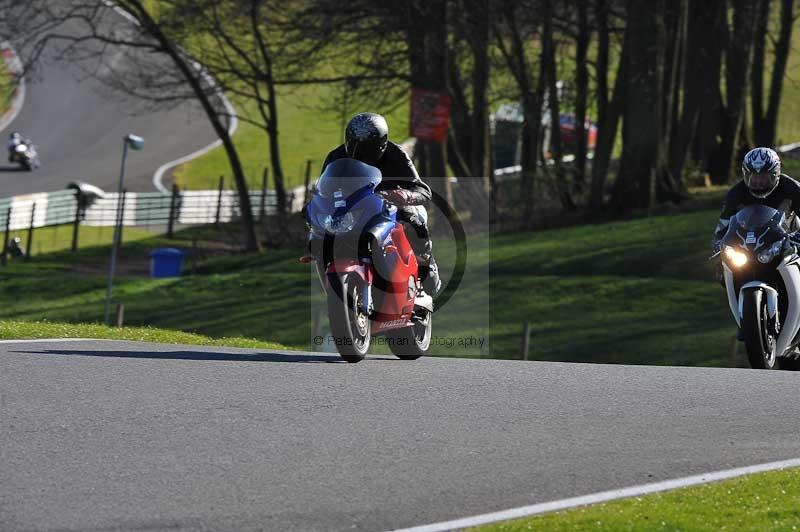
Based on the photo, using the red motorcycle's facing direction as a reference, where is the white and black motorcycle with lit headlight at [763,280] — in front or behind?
behind

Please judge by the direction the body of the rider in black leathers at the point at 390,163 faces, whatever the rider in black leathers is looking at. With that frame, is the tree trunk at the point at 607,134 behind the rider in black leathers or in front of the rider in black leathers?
behind

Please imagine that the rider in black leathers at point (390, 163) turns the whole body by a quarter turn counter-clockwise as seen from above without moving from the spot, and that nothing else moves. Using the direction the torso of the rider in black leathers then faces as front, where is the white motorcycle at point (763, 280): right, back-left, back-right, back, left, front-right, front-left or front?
front-left

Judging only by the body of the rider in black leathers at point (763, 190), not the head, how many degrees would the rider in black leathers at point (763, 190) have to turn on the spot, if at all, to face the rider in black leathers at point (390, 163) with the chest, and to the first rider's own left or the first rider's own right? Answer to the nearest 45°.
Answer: approximately 45° to the first rider's own right

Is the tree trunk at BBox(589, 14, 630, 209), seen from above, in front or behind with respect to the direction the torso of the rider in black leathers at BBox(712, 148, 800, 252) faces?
behind

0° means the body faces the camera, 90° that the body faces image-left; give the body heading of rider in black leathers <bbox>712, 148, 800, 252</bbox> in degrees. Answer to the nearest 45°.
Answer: approximately 0°

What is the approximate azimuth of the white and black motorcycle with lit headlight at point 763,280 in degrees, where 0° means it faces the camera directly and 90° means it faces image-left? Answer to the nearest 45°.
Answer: approximately 0°

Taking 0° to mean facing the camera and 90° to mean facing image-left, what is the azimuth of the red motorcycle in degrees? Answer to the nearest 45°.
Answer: approximately 45°
